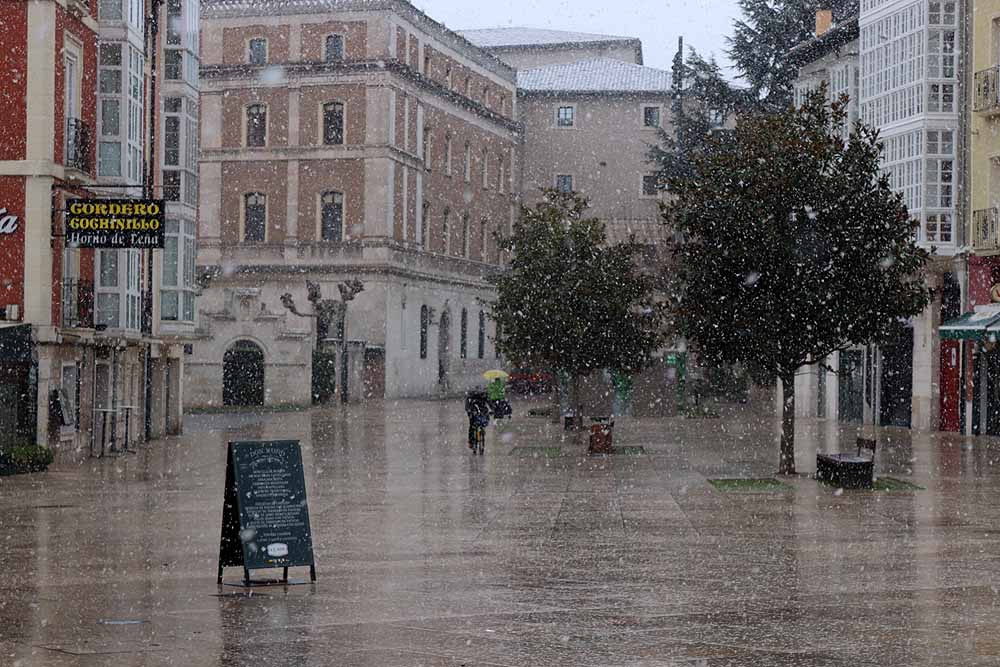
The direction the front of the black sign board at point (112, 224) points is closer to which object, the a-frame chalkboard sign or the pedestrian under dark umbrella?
the a-frame chalkboard sign

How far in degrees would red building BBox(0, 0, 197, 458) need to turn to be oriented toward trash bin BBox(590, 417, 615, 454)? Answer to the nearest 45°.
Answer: approximately 45° to its left

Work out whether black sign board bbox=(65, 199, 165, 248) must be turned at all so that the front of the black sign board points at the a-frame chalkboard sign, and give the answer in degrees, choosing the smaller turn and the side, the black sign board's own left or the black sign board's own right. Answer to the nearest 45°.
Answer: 0° — it already faces it

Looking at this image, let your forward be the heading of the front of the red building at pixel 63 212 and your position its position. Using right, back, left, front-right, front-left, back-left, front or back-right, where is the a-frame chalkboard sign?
front-right

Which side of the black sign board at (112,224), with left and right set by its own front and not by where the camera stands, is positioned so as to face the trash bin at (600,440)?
left

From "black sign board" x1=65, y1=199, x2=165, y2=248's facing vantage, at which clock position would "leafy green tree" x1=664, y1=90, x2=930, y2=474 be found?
The leafy green tree is roughly at 10 o'clock from the black sign board.

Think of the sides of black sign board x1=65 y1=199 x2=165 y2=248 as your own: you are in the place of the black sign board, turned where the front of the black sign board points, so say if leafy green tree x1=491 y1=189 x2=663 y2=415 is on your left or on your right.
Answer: on your left
